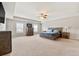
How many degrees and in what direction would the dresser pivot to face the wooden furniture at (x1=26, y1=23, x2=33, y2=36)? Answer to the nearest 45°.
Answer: approximately 90° to its left

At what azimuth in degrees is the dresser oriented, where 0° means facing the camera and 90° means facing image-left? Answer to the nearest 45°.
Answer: approximately 270°
